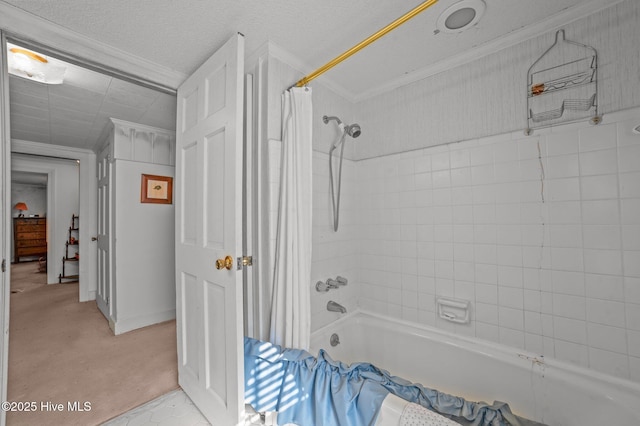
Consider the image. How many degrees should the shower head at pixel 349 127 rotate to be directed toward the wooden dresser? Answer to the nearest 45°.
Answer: approximately 180°

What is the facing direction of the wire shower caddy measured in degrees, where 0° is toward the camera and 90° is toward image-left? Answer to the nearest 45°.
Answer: approximately 0°

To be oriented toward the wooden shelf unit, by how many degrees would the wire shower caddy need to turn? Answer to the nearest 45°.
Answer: approximately 90° to its right

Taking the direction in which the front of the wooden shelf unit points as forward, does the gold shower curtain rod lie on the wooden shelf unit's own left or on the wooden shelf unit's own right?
on the wooden shelf unit's own left

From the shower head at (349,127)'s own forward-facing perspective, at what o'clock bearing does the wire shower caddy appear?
The wire shower caddy is roughly at 11 o'clock from the shower head.

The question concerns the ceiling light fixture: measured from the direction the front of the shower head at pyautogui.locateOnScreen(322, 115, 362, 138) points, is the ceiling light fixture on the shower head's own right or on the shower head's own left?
on the shower head's own right

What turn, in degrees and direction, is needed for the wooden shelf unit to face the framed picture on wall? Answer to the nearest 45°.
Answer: approximately 90° to its left

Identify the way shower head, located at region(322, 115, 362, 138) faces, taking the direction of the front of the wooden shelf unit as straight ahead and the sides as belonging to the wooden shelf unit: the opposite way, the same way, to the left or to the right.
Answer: to the left

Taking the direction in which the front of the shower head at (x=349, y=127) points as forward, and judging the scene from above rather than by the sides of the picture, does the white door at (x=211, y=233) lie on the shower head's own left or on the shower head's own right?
on the shower head's own right

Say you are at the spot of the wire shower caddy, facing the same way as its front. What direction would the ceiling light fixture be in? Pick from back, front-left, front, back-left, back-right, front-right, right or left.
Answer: front-right

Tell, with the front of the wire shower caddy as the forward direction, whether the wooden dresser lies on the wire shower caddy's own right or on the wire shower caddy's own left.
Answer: on the wire shower caddy's own right
